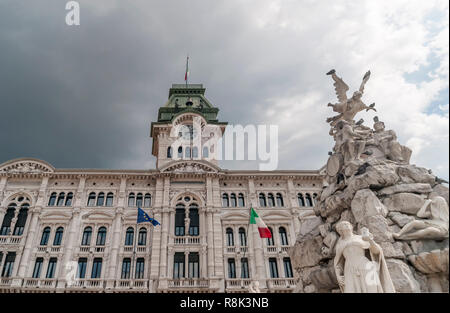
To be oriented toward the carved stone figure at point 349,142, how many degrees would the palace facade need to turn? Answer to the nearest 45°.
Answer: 0° — it already faces it

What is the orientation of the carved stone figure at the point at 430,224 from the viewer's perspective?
to the viewer's left

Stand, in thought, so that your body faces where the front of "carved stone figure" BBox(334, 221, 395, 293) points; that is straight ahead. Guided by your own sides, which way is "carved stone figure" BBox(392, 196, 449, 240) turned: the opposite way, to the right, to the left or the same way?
to the right

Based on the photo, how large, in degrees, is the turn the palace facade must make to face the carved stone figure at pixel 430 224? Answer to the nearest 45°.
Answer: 0° — it already faces it

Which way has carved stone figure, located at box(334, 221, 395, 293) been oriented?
toward the camera

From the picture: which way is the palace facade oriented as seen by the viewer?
toward the camera

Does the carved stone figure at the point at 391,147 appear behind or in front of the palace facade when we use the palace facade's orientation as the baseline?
in front

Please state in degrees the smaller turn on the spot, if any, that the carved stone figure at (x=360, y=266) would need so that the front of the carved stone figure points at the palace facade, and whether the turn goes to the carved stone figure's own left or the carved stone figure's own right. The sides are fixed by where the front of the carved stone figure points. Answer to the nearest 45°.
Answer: approximately 135° to the carved stone figure's own right

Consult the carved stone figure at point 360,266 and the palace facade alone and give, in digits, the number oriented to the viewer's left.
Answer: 0
